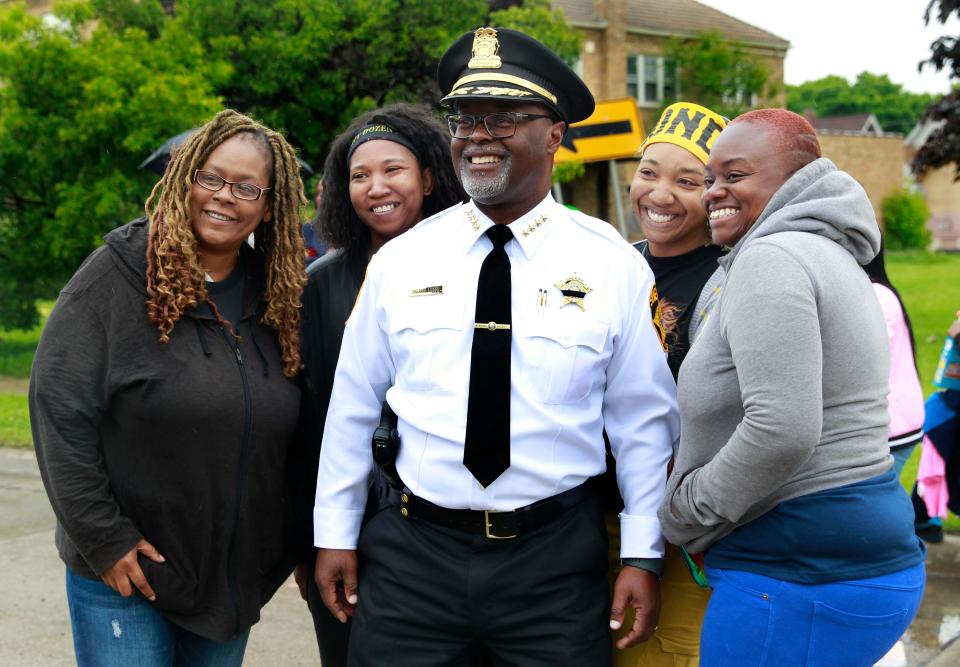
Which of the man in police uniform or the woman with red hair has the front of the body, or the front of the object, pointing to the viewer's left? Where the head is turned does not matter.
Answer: the woman with red hair

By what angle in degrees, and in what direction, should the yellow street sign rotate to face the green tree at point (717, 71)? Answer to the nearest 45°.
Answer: approximately 180°

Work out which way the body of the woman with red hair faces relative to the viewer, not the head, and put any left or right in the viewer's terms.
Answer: facing to the left of the viewer

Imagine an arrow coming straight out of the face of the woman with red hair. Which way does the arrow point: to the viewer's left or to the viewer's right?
to the viewer's left

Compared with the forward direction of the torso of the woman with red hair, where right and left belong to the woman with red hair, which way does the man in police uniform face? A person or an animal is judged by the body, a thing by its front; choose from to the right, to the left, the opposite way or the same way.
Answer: to the left

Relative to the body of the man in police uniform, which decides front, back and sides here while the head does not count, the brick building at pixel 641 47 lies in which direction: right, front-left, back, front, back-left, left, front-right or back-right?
back

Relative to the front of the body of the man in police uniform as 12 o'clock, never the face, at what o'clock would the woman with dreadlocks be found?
The woman with dreadlocks is roughly at 3 o'clock from the man in police uniform.

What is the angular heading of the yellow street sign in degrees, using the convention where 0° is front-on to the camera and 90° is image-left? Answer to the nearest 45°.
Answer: approximately 0°

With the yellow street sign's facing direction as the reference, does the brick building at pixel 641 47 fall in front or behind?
behind

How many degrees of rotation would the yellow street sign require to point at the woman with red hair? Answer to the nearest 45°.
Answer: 0° — it already faces them

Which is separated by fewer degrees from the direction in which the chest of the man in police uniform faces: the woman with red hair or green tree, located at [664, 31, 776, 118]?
the woman with red hair

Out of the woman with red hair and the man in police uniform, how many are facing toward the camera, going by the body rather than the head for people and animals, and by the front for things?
1
